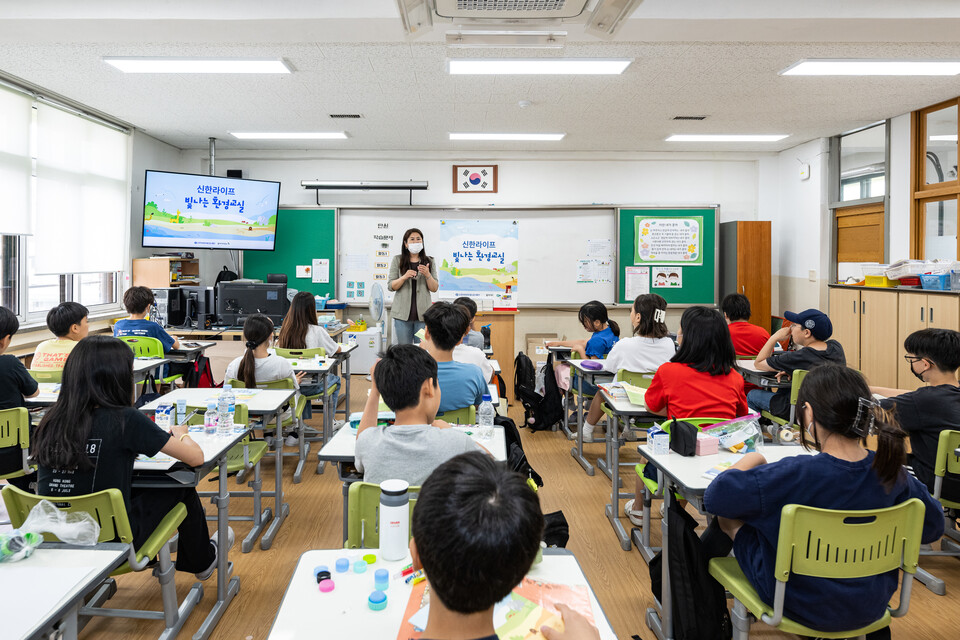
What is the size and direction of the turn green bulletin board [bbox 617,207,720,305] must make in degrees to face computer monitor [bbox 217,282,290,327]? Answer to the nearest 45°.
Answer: approximately 45° to its right

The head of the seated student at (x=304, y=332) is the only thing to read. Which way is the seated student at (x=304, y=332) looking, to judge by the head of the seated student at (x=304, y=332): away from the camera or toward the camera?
away from the camera

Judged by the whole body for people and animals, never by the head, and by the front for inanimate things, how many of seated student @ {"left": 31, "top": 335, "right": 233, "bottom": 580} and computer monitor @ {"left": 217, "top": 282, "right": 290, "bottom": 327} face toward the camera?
0

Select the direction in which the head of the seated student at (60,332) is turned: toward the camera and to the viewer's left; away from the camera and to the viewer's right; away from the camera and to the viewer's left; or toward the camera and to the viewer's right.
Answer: away from the camera and to the viewer's right

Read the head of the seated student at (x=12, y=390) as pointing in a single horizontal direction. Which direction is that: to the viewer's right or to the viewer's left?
to the viewer's right

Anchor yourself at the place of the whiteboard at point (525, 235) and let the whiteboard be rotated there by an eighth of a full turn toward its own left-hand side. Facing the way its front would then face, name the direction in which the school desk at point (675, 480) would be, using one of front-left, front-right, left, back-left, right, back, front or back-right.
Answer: front-right

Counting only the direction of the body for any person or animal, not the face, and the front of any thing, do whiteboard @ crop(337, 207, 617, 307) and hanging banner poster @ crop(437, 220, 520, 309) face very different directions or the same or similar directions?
same or similar directions

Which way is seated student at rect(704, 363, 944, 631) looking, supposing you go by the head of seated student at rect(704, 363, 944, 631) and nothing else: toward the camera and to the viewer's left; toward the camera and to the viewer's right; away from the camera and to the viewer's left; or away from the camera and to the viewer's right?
away from the camera and to the viewer's left

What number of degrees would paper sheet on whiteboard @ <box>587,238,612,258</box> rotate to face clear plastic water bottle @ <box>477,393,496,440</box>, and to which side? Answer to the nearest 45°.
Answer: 0° — it already faces it

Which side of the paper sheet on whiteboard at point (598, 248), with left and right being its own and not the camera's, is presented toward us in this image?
front

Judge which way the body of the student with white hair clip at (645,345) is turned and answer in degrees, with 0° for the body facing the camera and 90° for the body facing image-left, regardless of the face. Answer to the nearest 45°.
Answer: approximately 135°

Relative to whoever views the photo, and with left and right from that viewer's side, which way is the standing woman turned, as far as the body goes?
facing the viewer
